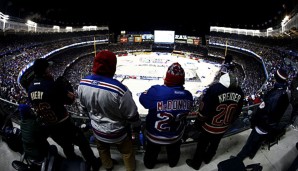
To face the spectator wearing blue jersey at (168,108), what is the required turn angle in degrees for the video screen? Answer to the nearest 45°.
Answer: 0° — it already faces them

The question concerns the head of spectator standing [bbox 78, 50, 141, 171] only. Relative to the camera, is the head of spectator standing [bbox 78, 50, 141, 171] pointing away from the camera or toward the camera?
away from the camera

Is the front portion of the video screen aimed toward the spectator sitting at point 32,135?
yes

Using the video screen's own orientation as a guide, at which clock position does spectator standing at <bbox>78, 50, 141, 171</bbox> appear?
The spectator standing is roughly at 12 o'clock from the video screen.

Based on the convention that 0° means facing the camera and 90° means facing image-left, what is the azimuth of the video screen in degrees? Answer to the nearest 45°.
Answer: approximately 0°

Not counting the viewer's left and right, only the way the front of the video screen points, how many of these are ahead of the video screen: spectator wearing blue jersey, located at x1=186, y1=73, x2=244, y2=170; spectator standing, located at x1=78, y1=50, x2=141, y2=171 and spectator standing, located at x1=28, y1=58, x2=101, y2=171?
3

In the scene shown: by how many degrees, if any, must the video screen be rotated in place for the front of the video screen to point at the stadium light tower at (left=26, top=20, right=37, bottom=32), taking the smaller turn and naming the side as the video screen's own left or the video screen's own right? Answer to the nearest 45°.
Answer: approximately 90° to the video screen's own right

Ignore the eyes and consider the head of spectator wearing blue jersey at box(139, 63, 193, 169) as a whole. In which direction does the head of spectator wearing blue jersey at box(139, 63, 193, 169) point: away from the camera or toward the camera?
away from the camera

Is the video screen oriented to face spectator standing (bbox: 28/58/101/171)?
yes
